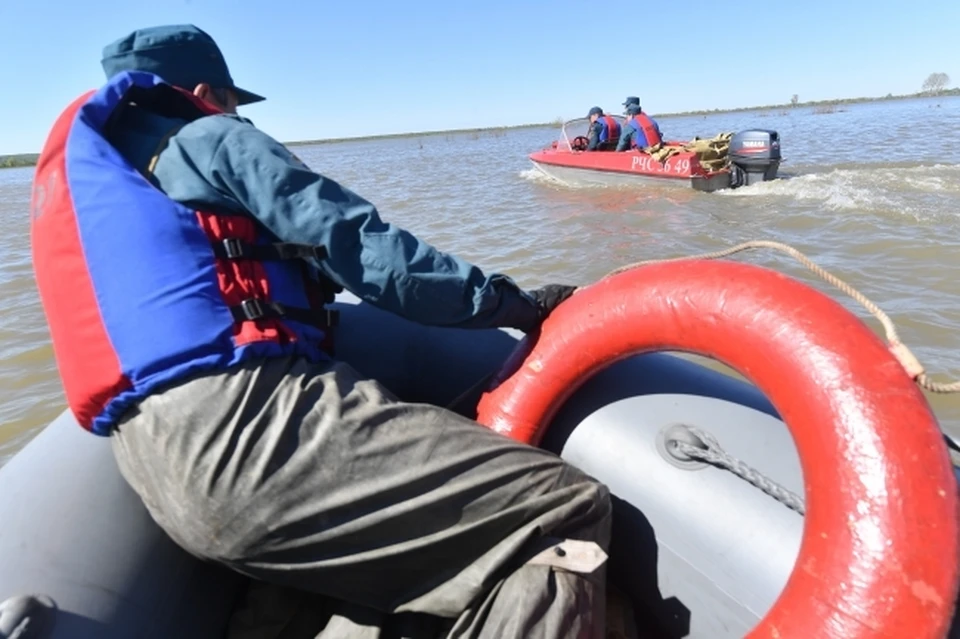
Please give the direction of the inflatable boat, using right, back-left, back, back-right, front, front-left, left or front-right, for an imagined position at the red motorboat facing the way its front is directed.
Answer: back-left

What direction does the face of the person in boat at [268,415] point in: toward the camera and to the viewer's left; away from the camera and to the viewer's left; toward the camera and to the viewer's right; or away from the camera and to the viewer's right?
away from the camera and to the viewer's right

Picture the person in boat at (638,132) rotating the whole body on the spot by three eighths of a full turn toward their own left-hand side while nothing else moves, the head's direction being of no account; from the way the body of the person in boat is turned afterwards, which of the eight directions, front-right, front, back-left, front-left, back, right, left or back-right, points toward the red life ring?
front

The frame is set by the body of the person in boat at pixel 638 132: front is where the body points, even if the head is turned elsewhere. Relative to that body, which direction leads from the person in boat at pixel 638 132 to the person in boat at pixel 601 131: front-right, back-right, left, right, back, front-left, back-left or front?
front

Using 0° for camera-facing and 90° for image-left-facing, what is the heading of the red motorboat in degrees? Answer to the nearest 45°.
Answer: approximately 135°

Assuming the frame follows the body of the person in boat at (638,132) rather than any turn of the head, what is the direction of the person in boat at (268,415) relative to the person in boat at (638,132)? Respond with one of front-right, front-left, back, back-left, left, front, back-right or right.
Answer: back-left

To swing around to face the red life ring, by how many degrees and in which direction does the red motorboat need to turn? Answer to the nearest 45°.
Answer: approximately 135° to its left

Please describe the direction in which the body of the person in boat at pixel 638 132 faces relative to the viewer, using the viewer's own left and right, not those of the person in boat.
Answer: facing away from the viewer and to the left of the viewer
